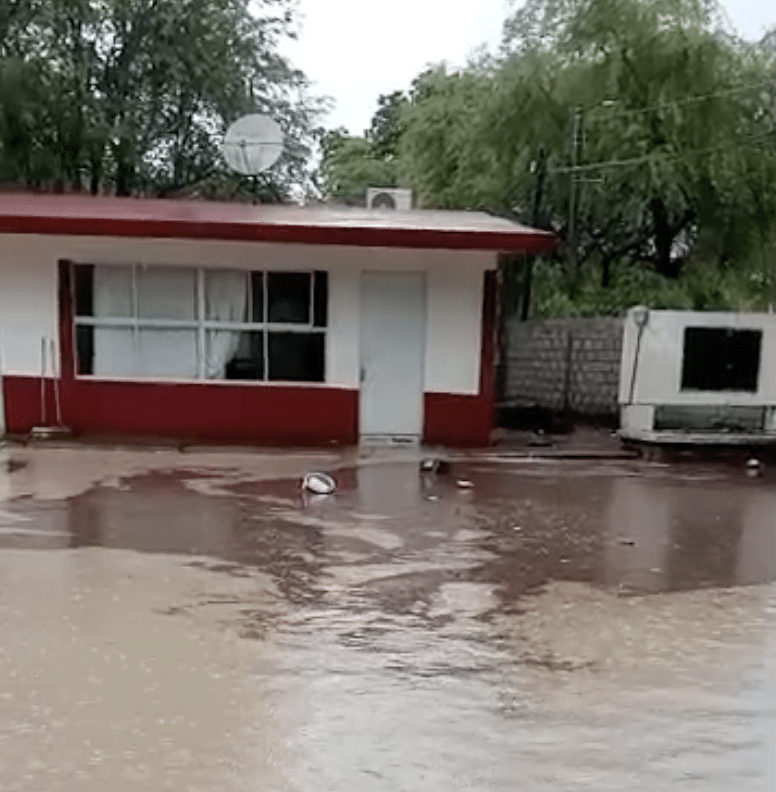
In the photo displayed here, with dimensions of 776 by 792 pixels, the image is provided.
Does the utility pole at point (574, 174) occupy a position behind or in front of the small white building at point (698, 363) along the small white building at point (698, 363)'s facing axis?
behind

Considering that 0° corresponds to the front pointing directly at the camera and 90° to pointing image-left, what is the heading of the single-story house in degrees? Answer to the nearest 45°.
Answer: approximately 0°

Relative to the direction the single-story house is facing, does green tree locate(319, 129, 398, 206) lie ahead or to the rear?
to the rear

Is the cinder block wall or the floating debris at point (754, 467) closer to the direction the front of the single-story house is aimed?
the floating debris

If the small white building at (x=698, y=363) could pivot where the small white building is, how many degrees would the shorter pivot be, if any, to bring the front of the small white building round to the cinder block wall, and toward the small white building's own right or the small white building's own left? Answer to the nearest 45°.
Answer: approximately 135° to the small white building's own right

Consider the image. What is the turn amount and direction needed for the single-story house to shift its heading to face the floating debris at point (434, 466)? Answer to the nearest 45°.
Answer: approximately 45° to its left

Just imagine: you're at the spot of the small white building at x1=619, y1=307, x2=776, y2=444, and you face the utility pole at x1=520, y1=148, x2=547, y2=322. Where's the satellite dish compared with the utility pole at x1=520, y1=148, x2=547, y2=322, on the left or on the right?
left
